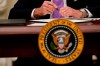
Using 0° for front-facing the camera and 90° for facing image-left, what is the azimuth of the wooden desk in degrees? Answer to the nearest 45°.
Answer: approximately 0°
